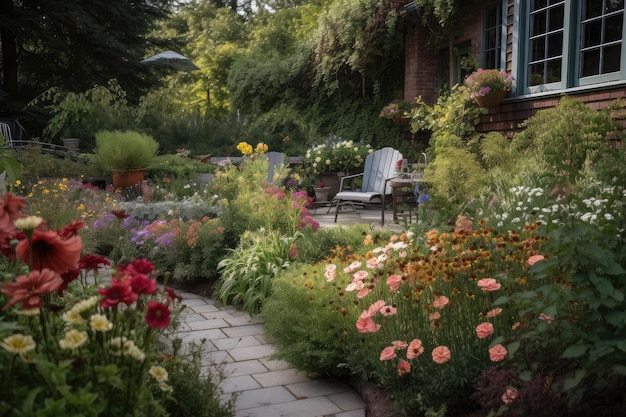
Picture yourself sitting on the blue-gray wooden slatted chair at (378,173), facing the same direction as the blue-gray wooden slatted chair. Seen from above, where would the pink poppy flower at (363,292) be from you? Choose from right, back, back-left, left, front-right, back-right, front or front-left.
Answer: front-left

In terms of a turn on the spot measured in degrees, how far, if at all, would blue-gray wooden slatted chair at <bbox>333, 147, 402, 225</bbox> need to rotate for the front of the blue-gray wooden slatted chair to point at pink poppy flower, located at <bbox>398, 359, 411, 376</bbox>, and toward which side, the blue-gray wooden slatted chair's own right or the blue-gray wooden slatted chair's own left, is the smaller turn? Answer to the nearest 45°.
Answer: approximately 45° to the blue-gray wooden slatted chair's own left

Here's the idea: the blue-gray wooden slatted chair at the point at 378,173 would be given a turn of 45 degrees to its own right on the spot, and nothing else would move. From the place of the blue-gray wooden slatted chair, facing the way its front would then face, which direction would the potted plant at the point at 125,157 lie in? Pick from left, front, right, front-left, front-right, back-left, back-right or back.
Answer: front

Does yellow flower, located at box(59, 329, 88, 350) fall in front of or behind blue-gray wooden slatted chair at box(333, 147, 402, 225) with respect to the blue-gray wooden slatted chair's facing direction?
in front

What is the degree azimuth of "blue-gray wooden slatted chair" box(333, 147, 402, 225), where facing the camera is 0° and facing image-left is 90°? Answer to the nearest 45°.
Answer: approximately 45°

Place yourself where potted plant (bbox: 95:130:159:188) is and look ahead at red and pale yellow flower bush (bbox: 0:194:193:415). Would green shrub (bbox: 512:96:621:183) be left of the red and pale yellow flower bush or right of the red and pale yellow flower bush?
left

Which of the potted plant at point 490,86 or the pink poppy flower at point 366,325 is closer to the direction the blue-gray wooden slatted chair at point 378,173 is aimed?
the pink poppy flower

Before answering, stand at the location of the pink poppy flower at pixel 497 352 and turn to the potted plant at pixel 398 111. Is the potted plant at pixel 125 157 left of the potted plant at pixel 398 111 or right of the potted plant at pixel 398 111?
left

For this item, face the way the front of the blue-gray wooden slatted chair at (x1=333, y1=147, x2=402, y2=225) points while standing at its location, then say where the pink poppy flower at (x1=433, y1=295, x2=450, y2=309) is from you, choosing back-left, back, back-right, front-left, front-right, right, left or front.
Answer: front-left

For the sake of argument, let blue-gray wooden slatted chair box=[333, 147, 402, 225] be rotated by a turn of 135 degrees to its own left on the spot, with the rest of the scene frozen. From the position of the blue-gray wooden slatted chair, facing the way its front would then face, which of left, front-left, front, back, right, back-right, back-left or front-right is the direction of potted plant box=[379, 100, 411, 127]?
left

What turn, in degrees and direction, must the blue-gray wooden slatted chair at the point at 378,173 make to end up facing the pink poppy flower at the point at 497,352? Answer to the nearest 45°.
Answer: approximately 45° to its left

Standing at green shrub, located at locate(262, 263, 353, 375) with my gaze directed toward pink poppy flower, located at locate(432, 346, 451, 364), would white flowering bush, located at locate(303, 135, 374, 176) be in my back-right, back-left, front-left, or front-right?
back-left

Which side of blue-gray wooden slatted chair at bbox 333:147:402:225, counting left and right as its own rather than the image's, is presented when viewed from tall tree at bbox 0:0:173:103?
right

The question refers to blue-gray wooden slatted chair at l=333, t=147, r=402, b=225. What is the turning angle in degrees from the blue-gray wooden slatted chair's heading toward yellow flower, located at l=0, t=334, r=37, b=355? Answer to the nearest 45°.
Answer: approximately 45° to its left

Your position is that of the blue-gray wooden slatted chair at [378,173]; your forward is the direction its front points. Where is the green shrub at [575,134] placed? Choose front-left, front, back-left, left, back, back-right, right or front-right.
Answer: left

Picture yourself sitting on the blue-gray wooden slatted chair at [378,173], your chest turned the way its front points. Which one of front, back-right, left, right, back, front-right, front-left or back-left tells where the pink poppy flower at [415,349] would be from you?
front-left

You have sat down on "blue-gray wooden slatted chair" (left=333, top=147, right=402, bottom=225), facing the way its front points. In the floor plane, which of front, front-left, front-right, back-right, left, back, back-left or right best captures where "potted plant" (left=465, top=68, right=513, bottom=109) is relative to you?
back-left
